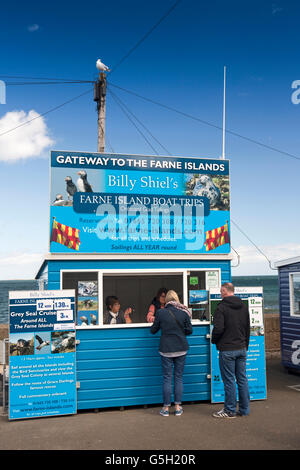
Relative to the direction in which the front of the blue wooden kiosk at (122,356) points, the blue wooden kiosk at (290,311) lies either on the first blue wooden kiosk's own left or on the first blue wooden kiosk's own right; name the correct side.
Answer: on the first blue wooden kiosk's own left

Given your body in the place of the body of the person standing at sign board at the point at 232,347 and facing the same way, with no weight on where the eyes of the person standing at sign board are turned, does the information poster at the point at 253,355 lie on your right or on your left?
on your right

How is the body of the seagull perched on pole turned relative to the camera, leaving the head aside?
to the viewer's left

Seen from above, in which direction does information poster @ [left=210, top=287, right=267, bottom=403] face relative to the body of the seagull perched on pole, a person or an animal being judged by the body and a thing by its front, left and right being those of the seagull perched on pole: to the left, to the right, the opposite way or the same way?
to the left

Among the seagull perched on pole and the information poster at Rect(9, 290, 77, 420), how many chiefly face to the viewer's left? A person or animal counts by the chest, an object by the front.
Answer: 1

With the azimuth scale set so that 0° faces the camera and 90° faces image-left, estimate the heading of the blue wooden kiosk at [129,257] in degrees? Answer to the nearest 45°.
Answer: approximately 0°

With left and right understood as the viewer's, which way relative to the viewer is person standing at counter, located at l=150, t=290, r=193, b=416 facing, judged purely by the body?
facing away from the viewer

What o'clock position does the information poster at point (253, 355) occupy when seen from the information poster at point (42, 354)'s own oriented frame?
the information poster at point (253, 355) is roughly at 9 o'clock from the information poster at point (42, 354).

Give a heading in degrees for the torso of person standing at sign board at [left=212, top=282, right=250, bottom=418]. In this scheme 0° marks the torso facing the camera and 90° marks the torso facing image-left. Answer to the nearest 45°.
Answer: approximately 135°

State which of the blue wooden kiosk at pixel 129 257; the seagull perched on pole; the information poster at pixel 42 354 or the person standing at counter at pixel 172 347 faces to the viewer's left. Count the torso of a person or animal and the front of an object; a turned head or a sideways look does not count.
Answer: the seagull perched on pole
